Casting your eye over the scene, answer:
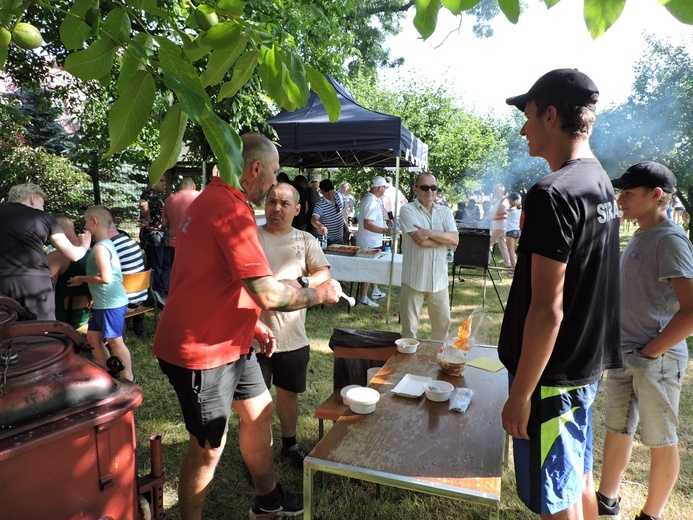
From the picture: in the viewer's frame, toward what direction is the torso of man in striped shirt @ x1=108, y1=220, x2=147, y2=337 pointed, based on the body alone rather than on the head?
to the viewer's left

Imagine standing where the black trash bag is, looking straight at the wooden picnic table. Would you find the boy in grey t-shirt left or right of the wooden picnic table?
left

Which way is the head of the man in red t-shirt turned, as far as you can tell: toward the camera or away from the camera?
away from the camera

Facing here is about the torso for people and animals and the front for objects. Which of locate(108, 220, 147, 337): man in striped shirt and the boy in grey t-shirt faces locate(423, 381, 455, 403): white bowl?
the boy in grey t-shirt

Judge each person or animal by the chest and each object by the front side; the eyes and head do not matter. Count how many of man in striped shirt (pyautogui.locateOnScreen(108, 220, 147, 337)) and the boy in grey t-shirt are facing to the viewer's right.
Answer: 0

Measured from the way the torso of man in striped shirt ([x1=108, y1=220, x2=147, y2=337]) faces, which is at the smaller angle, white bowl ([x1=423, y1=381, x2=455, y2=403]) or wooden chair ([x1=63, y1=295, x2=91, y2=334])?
the wooden chair

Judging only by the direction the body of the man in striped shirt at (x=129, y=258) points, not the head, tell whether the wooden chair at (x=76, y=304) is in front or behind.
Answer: in front

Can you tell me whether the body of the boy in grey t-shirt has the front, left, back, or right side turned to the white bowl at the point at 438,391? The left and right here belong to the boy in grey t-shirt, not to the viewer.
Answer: front

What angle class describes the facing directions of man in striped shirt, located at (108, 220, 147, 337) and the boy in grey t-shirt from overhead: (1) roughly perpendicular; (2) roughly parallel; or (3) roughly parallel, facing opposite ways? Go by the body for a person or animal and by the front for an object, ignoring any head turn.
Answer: roughly parallel

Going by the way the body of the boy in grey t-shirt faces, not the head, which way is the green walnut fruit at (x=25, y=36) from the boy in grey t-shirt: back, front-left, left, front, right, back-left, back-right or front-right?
front

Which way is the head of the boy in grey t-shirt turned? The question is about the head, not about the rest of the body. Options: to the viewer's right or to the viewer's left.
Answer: to the viewer's left
